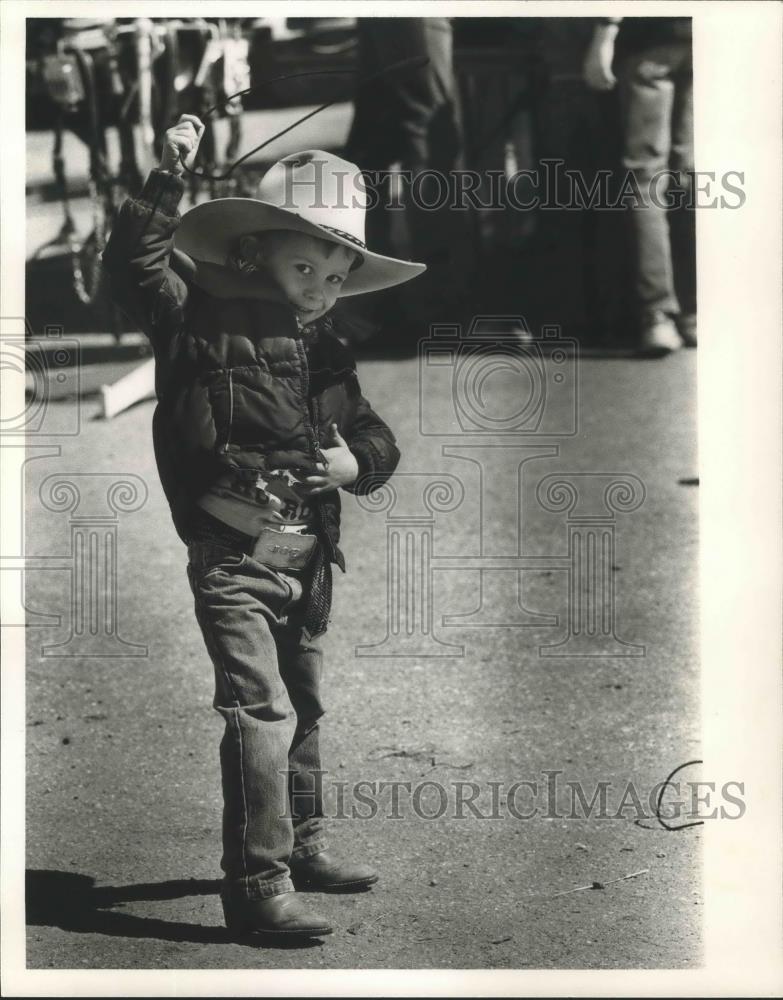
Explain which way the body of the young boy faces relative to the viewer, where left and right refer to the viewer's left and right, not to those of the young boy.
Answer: facing the viewer and to the right of the viewer
